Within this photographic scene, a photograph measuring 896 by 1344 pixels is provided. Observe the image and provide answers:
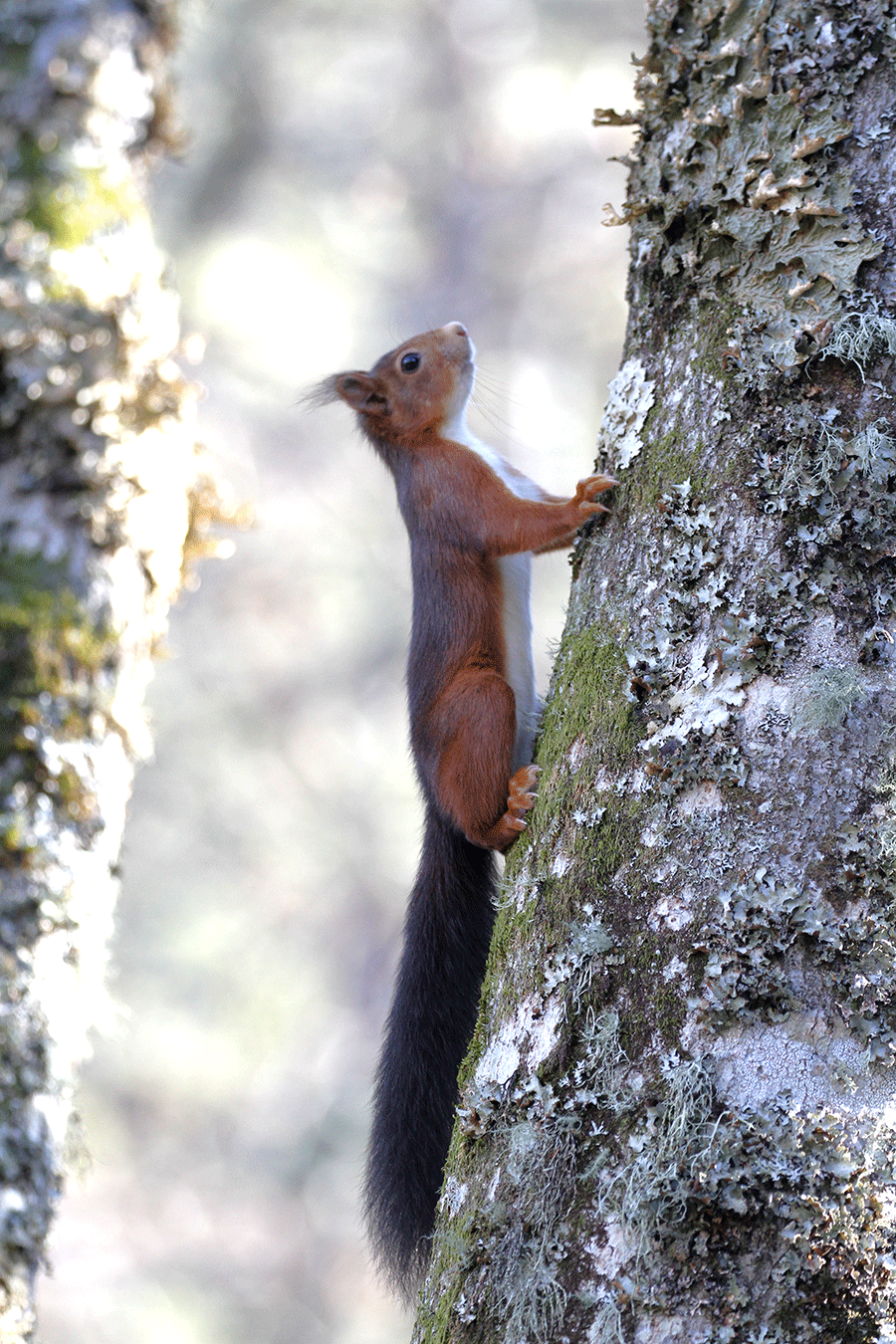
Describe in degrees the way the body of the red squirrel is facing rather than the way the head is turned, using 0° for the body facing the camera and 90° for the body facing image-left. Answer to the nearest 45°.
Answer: approximately 270°

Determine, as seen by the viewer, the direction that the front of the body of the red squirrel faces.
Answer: to the viewer's right
